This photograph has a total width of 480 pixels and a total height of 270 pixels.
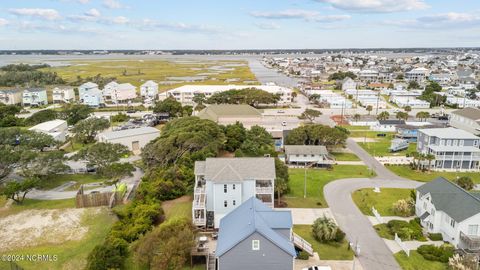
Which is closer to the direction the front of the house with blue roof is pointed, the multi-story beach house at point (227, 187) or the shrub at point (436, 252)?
the shrub

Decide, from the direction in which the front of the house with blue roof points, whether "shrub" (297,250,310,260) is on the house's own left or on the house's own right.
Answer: on the house's own left

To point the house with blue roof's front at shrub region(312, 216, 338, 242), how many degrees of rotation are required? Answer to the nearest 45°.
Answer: approximately 45° to its left

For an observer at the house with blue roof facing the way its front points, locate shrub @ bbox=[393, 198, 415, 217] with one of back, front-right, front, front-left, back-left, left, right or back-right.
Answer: front-left

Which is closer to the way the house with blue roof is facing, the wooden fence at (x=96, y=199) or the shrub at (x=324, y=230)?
the shrub

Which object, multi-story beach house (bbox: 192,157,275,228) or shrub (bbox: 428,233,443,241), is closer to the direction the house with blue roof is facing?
the shrub
